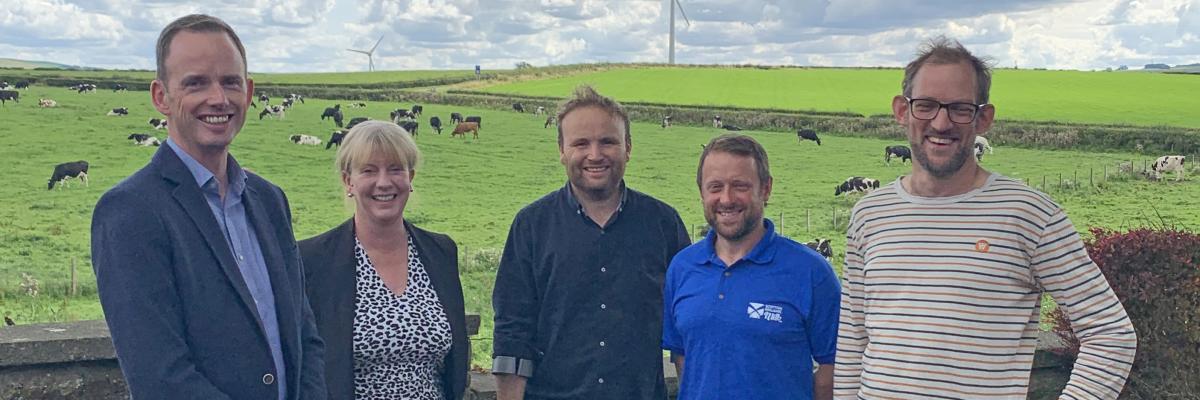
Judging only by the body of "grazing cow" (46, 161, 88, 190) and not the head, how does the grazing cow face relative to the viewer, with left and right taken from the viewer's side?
facing to the left of the viewer

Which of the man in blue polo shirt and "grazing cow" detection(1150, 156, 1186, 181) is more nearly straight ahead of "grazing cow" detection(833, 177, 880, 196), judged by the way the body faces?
the man in blue polo shirt

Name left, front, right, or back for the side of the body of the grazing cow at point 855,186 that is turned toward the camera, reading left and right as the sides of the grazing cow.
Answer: left

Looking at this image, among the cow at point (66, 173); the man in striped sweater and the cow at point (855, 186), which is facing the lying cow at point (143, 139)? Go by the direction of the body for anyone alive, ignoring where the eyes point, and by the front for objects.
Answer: the cow at point (855, 186)

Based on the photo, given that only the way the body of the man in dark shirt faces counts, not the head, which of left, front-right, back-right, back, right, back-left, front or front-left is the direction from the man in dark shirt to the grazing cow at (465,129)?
back

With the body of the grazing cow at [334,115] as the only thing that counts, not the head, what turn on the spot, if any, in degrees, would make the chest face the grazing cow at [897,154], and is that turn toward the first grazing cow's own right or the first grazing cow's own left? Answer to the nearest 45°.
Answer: approximately 135° to the first grazing cow's own left

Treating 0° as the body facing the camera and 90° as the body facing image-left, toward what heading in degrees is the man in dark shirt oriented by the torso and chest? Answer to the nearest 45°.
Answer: approximately 0°

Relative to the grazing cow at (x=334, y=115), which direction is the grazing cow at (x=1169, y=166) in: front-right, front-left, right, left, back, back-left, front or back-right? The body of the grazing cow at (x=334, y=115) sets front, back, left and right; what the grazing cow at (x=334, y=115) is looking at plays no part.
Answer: back-left

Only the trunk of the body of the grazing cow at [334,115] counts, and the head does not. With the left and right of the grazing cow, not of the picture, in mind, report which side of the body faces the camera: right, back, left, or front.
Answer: left

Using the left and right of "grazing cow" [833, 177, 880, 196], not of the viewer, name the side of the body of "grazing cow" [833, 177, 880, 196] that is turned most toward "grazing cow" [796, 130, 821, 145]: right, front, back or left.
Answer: right

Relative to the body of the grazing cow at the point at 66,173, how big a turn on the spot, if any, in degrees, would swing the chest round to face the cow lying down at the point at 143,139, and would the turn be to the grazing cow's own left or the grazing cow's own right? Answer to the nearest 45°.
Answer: approximately 90° to the grazing cow's own right
